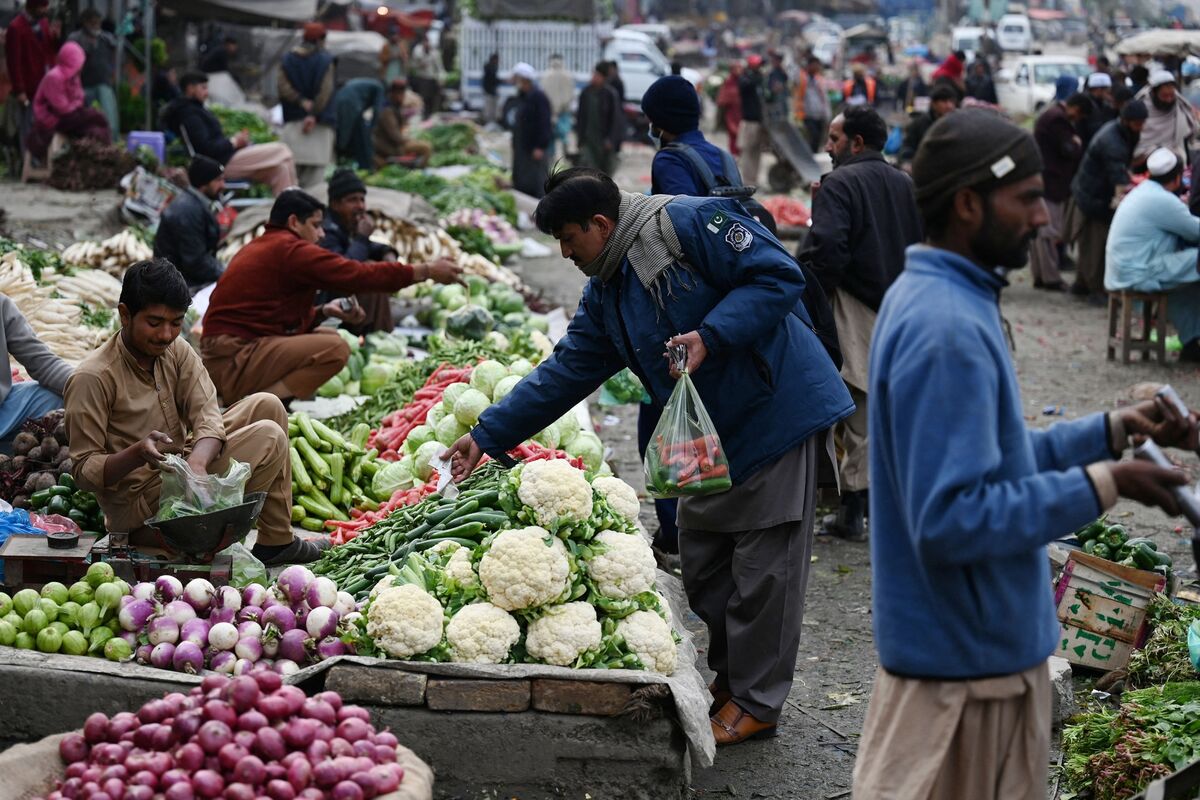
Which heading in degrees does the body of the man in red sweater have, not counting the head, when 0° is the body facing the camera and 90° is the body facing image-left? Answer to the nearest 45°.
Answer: approximately 270°

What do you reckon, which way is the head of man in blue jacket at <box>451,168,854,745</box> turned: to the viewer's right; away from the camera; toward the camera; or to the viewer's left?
to the viewer's left

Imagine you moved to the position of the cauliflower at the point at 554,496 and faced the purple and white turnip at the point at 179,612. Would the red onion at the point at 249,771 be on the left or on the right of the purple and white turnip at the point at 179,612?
left

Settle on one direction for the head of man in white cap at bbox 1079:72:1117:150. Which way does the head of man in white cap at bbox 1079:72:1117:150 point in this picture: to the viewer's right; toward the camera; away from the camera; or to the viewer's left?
toward the camera

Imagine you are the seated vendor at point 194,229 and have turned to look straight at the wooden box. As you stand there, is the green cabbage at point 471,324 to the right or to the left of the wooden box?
left

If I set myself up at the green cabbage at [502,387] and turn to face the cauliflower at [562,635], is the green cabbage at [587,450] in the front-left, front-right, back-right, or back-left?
front-left
